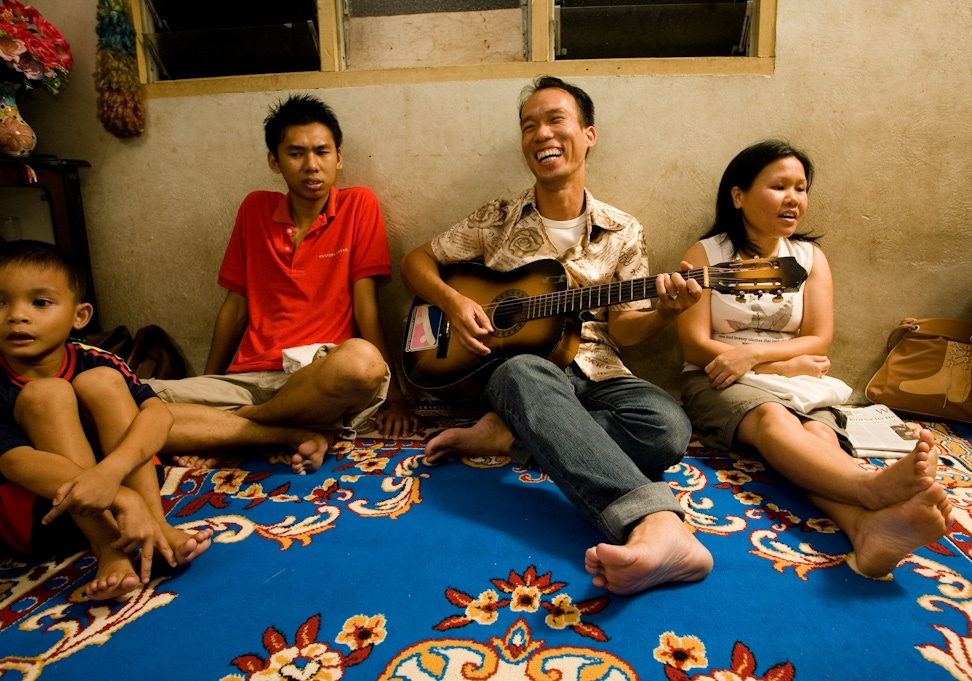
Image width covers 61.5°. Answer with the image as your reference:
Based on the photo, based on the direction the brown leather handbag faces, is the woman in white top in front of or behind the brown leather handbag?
in front

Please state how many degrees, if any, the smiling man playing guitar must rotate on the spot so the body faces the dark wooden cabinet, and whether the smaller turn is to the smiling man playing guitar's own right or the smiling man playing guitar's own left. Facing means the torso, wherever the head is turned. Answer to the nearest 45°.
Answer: approximately 90° to the smiling man playing guitar's own right

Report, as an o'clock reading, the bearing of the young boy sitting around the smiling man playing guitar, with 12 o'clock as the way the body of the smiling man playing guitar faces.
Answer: The young boy sitting is roughly at 2 o'clock from the smiling man playing guitar.

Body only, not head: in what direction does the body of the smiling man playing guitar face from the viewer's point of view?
toward the camera

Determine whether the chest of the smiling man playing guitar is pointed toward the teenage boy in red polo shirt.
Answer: no

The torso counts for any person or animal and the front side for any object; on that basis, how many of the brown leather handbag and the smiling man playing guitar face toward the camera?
2

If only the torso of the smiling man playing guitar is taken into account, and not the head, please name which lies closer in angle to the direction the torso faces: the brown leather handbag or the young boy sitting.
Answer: the young boy sitting

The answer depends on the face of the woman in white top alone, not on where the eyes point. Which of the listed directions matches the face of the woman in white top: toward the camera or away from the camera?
toward the camera

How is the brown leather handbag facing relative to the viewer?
toward the camera

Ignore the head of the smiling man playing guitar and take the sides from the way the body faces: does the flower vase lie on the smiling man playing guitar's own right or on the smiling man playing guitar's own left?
on the smiling man playing guitar's own right
